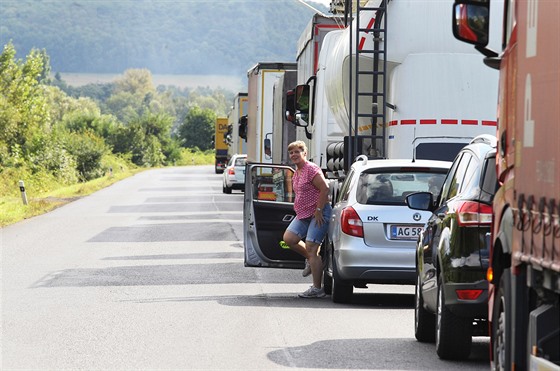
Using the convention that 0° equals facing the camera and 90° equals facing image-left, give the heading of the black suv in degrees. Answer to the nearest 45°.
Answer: approximately 180°

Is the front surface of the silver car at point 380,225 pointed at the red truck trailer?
no

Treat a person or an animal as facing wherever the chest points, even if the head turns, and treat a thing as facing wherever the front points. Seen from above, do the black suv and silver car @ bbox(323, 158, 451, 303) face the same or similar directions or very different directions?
same or similar directions

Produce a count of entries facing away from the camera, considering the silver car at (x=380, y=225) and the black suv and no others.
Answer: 2

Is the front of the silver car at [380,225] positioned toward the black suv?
no

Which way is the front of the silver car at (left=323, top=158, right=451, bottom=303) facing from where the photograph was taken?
facing away from the viewer

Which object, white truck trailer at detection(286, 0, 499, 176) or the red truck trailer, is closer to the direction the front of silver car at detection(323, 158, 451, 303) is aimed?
the white truck trailer

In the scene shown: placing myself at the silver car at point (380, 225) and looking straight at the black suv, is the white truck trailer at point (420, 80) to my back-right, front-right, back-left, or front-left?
back-left

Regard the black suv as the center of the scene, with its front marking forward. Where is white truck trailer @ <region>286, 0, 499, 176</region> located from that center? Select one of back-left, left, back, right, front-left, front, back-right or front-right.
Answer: front
